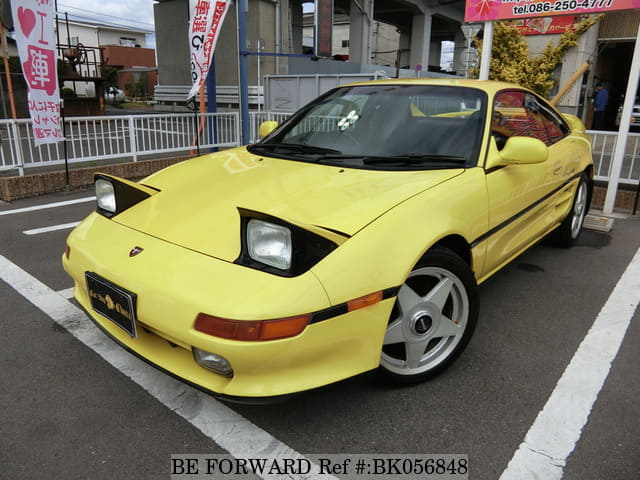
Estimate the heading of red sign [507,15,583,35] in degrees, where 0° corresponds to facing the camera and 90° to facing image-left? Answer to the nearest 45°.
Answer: approximately 0°

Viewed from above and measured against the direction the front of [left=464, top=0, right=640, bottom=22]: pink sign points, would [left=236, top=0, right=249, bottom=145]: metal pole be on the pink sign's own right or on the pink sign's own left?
on the pink sign's own right

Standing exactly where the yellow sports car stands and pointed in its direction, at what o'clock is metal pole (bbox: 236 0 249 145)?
The metal pole is roughly at 4 o'clock from the yellow sports car.

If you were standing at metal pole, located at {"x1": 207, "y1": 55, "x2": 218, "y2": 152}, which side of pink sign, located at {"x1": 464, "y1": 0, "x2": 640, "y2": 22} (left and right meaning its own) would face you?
right

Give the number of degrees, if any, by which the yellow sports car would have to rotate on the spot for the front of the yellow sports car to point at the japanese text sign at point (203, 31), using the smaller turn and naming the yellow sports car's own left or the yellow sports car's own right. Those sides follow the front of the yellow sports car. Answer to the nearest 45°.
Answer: approximately 135° to the yellow sports car's own right

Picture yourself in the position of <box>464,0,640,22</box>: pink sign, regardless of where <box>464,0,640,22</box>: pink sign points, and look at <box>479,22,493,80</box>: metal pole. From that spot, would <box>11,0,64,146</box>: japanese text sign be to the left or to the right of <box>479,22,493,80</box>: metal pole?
left

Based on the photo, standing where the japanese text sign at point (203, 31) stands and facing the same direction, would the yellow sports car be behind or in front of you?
in front

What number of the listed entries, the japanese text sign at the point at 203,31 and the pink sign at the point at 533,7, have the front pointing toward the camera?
2
